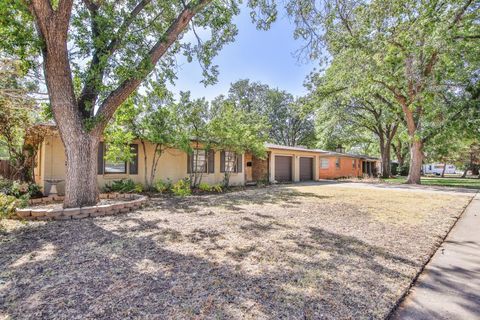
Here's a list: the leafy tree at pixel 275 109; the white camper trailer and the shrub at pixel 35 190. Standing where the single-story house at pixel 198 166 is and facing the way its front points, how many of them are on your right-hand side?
1

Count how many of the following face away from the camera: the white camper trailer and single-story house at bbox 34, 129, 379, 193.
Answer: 0

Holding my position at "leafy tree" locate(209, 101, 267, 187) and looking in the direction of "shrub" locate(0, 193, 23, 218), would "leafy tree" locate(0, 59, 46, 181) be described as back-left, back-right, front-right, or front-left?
front-right

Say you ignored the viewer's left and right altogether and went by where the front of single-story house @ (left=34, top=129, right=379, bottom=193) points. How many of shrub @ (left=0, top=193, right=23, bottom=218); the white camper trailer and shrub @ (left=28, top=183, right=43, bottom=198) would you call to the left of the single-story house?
1

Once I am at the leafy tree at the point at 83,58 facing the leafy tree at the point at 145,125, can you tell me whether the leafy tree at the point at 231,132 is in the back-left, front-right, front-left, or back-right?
front-right
